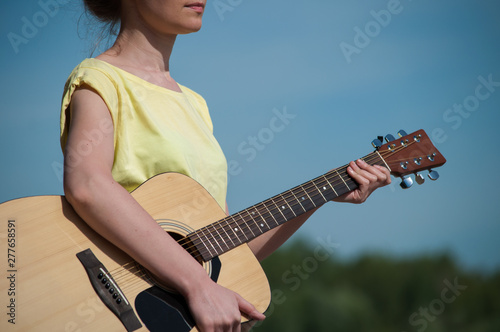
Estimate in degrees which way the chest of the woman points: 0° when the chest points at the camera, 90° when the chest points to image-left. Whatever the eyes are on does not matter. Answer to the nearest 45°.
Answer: approximately 315°
